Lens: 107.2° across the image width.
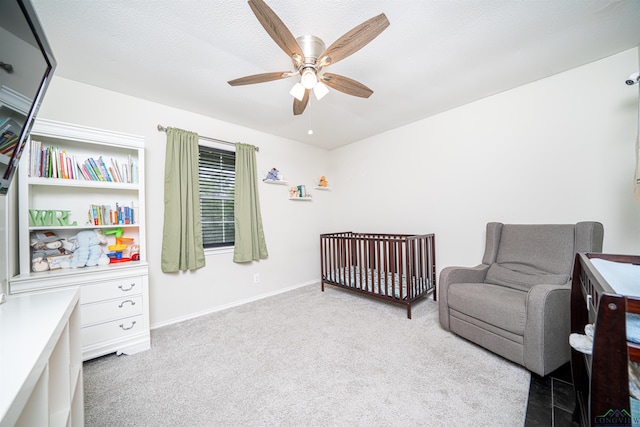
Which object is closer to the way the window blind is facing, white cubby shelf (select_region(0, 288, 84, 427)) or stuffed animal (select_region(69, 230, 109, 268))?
the white cubby shelf

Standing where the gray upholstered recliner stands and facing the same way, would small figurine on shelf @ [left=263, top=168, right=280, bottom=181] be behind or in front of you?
in front

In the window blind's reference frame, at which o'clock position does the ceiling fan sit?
The ceiling fan is roughly at 1 o'clock from the window blind.

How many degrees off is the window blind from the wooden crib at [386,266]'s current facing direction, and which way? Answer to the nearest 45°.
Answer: approximately 45° to its right

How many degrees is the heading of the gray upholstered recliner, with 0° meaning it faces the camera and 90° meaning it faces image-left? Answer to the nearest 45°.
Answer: approximately 45°

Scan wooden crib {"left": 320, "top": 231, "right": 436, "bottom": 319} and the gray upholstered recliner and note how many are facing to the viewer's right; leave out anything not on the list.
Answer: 0

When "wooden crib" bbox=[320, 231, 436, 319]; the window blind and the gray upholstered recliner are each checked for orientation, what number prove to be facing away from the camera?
0

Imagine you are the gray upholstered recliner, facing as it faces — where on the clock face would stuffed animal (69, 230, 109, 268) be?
The stuffed animal is roughly at 12 o'clock from the gray upholstered recliner.

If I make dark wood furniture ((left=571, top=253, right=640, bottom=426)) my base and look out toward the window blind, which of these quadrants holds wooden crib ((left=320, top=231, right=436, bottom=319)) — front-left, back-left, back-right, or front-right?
front-right

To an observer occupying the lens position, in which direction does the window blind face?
facing the viewer and to the right of the viewer

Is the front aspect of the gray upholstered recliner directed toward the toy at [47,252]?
yes

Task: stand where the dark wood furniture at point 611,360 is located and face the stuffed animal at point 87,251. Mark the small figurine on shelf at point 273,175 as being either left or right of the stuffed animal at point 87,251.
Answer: right

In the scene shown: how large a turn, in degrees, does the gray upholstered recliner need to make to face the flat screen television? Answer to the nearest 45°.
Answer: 0° — it already faces it

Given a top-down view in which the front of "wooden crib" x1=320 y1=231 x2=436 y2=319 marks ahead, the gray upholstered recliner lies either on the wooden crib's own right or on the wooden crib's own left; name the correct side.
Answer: on the wooden crib's own left

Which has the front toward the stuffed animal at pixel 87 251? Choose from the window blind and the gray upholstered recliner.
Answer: the gray upholstered recliner

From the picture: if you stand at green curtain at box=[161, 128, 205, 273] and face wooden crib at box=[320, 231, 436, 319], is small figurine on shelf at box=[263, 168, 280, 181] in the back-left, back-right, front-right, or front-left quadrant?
front-left

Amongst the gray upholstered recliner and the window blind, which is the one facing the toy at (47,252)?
the gray upholstered recliner
